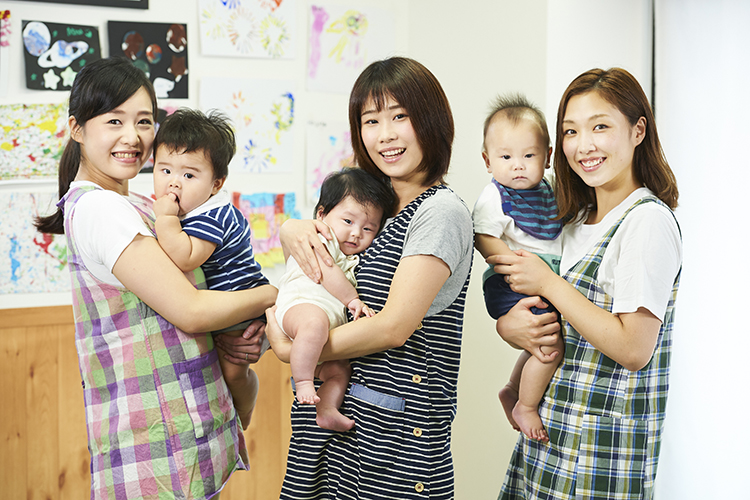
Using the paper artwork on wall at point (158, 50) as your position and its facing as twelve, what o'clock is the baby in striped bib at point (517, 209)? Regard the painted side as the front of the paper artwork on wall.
The baby in striped bib is roughly at 11 o'clock from the paper artwork on wall.

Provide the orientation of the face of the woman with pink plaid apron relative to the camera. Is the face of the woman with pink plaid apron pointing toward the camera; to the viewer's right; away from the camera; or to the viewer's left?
toward the camera

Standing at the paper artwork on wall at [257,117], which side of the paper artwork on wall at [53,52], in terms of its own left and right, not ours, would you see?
left

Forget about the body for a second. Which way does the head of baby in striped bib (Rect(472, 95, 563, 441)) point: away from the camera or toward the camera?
toward the camera

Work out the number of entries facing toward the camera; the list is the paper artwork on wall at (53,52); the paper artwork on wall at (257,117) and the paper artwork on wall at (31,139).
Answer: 3

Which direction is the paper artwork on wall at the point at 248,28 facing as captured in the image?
toward the camera

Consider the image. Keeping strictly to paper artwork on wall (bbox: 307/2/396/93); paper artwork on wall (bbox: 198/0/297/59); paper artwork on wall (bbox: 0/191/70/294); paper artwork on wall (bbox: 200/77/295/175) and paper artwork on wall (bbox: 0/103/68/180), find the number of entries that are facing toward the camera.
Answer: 5

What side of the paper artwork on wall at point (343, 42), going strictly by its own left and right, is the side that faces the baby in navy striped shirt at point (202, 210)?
front

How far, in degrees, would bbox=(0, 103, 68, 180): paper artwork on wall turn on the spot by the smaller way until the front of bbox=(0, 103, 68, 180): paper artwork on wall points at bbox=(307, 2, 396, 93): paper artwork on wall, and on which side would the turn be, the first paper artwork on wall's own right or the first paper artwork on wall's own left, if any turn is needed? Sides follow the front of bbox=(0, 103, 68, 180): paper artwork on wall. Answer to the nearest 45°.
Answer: approximately 90° to the first paper artwork on wall's own left

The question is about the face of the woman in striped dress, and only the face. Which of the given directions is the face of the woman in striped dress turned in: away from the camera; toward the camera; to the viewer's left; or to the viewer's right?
toward the camera

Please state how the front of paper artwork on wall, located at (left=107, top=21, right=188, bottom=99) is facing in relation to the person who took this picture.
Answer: facing the viewer

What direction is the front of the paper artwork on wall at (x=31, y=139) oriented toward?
toward the camera

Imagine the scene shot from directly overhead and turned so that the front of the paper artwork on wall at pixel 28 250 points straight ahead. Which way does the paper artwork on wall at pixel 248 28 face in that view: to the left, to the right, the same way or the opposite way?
the same way
